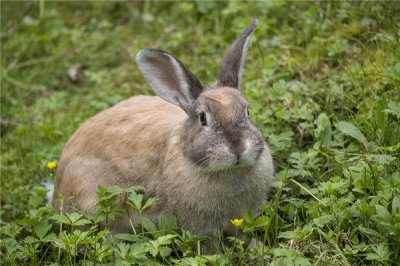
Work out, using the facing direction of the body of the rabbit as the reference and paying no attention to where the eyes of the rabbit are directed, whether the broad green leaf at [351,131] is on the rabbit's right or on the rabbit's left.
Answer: on the rabbit's left

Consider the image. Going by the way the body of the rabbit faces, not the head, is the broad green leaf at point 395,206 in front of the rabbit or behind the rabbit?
in front

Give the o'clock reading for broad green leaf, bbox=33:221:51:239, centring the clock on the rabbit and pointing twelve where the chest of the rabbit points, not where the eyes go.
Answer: The broad green leaf is roughly at 4 o'clock from the rabbit.

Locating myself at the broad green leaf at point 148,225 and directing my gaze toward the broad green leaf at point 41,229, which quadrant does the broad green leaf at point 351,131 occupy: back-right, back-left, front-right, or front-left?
back-right
